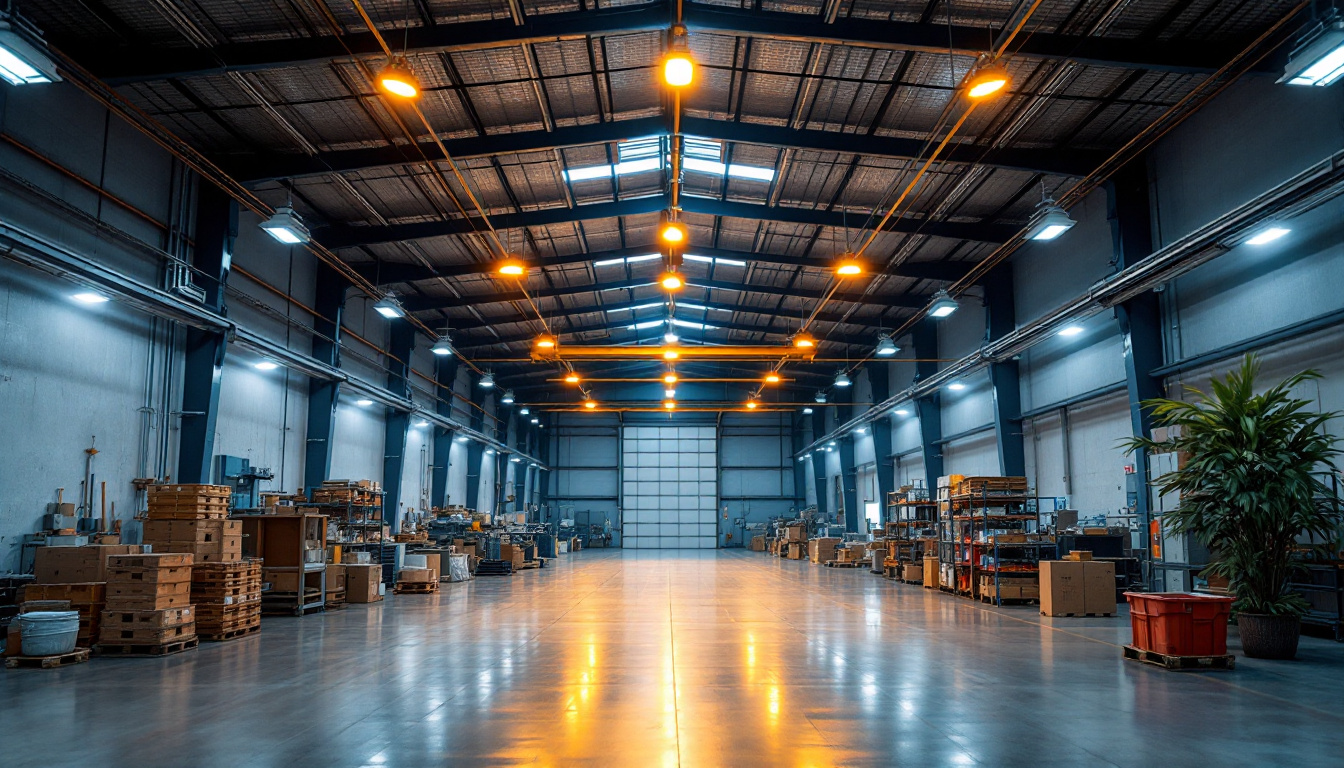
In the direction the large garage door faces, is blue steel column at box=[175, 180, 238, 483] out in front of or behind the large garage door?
in front

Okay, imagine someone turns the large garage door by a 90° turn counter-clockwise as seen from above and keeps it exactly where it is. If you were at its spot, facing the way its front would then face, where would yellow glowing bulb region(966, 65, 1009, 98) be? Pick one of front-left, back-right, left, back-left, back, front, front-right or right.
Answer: right

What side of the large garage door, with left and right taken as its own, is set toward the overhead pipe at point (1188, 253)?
front

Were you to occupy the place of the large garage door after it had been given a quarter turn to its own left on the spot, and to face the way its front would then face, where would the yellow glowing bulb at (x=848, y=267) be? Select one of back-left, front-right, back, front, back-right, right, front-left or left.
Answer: right

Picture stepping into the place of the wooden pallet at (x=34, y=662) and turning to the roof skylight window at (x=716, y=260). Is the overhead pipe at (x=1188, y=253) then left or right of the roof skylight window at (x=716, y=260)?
right

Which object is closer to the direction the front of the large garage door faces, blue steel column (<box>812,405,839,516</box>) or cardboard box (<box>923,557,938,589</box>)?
the cardboard box

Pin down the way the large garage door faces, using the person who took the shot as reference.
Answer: facing the viewer

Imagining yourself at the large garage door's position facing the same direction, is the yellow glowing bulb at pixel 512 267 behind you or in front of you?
in front

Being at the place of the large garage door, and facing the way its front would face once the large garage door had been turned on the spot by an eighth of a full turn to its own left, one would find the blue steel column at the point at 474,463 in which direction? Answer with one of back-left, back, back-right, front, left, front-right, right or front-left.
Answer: right

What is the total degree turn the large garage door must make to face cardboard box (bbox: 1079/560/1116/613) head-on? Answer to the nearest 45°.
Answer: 0° — it already faces it

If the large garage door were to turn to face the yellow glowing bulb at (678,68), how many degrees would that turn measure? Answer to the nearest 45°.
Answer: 0° — it already faces it

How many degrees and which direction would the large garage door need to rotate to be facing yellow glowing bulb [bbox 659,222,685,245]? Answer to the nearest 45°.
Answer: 0° — it already faces it

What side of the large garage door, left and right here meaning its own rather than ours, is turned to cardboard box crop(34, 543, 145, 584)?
front
